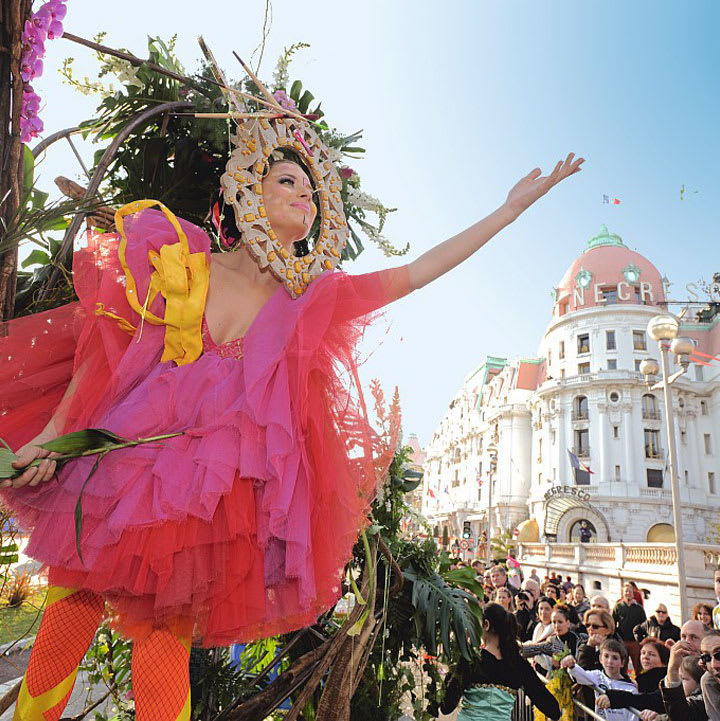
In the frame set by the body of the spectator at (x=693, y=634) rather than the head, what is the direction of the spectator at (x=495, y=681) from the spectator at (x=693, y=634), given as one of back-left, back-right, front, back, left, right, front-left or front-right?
front

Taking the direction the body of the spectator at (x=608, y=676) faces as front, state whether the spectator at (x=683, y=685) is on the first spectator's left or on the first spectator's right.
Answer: on the first spectator's left

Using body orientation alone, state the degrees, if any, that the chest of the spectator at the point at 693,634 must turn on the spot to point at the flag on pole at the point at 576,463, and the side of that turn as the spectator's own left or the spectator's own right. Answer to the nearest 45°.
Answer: approximately 135° to the spectator's own right

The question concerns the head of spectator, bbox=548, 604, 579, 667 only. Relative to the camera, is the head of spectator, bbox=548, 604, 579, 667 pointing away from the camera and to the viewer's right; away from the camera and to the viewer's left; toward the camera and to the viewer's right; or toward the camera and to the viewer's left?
toward the camera and to the viewer's left

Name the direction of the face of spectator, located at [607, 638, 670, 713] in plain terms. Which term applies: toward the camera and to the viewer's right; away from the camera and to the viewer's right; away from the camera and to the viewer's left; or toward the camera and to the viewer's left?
toward the camera and to the viewer's left

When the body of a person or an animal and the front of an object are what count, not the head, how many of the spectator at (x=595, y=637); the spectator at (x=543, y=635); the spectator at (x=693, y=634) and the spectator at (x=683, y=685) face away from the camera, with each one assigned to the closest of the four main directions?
0

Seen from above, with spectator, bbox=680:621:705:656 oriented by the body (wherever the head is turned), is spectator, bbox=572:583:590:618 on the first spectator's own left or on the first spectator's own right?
on the first spectator's own right

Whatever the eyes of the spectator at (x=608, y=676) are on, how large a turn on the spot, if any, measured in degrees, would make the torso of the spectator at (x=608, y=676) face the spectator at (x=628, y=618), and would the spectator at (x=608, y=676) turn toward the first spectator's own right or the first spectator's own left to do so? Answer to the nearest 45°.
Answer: approximately 135° to the first spectator's own right

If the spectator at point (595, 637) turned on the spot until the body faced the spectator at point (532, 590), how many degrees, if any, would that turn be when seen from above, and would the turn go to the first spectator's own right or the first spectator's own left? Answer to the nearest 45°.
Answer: approximately 135° to the first spectator's own right

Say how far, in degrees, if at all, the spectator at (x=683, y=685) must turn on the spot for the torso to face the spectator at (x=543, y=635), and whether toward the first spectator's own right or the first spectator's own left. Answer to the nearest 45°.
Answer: approximately 90° to the first spectator's own right

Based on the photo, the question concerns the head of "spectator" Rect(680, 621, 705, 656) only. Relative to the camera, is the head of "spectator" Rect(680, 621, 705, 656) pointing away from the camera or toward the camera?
toward the camera

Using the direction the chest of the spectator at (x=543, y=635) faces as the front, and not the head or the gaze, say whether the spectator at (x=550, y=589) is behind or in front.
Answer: behind

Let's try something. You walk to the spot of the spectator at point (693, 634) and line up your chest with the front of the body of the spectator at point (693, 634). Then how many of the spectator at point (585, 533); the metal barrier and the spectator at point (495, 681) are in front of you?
2

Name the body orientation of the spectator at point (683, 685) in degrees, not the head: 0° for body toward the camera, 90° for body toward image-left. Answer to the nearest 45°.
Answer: approximately 45°

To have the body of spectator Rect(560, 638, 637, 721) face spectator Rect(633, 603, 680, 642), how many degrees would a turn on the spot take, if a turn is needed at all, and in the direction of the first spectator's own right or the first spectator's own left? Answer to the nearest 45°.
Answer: approximately 135° to the first spectator's own right

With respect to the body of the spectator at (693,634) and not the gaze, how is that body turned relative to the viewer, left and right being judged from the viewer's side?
facing the viewer and to the left of the viewer

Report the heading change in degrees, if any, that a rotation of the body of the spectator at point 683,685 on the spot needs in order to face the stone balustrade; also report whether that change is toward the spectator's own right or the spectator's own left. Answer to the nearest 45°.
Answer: approximately 135° to the spectator's own right

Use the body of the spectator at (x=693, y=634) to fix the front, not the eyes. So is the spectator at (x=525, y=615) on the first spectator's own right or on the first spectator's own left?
on the first spectator's own right

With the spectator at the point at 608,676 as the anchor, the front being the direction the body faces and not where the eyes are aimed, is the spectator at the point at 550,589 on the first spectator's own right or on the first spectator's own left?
on the first spectator's own right
